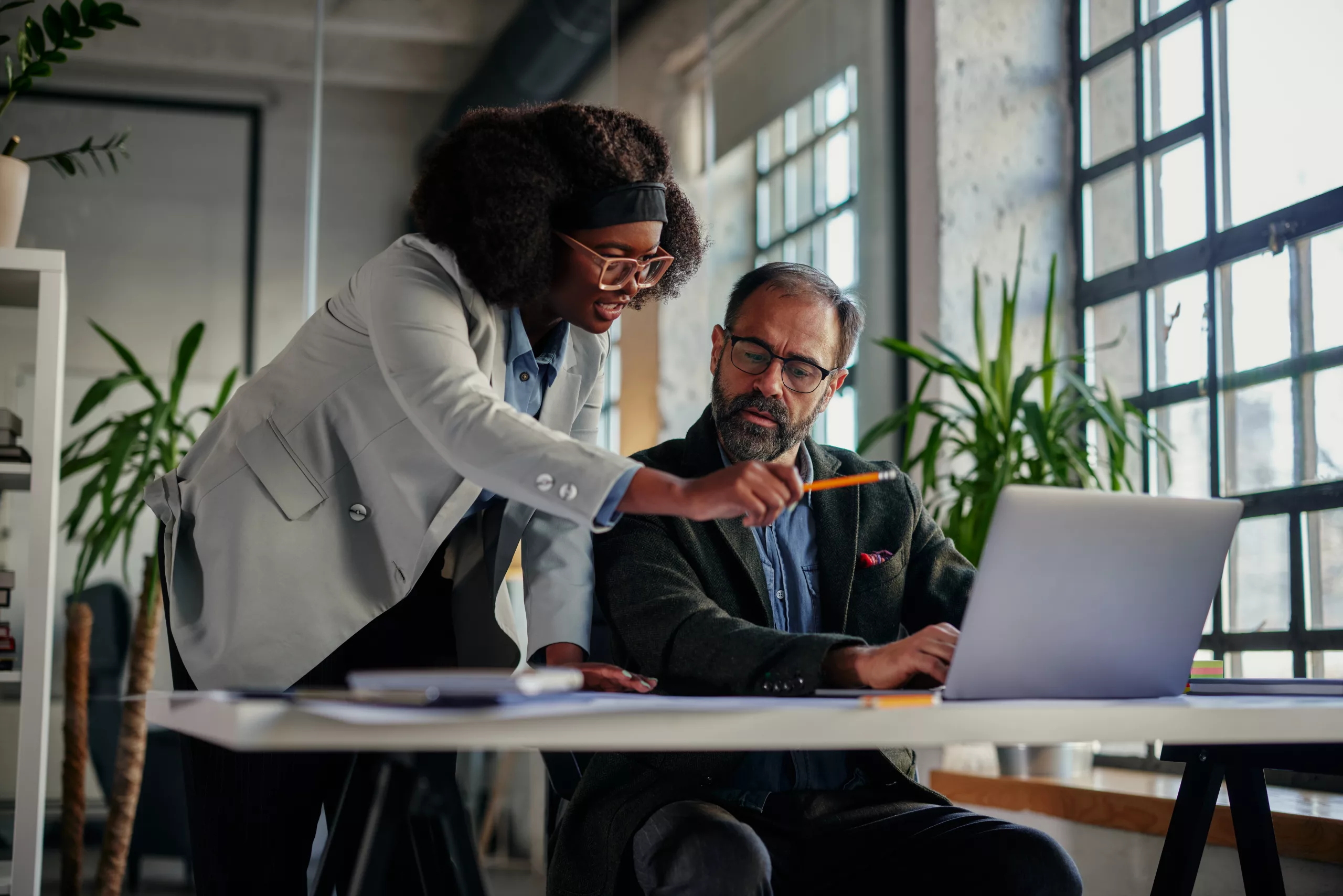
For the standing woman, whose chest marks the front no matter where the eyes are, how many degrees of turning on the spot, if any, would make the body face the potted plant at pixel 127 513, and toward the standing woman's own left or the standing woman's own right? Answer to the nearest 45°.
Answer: approximately 135° to the standing woman's own left

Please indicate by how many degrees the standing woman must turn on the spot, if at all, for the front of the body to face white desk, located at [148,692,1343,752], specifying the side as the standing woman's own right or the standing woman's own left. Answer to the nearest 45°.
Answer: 0° — they already face it

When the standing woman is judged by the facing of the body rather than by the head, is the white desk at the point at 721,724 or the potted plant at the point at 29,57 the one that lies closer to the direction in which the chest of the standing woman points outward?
the white desk

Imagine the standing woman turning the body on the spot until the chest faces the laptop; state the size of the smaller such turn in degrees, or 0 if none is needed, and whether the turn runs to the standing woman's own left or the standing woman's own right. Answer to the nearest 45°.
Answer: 0° — they already face it

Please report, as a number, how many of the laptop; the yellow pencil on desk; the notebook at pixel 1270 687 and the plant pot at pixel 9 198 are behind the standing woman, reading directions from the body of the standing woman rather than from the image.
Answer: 1

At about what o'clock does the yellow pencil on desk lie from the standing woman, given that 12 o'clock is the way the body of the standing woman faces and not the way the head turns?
The yellow pencil on desk is roughly at 12 o'clock from the standing woman.

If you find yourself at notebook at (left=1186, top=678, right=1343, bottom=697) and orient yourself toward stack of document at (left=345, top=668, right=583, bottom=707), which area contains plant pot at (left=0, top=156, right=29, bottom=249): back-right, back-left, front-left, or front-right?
front-right

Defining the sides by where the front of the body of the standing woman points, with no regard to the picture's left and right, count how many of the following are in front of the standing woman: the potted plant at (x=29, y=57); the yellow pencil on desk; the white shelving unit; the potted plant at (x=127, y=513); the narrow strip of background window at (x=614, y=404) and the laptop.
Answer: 2

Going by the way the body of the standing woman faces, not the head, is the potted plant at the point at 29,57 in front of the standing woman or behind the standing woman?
behind

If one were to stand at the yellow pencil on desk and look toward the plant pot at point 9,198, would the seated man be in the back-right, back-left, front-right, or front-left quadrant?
front-right

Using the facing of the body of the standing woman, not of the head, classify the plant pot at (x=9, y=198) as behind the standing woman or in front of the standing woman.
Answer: behind

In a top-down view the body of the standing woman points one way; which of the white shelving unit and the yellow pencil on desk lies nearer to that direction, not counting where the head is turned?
the yellow pencil on desk

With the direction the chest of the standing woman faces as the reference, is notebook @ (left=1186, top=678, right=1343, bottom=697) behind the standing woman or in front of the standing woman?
in front

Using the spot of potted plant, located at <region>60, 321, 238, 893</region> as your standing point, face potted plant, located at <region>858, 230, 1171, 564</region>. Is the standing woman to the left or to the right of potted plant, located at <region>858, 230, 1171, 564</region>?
right

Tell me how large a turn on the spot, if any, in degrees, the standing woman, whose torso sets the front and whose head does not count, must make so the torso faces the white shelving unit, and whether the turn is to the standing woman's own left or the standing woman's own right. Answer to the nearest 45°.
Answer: approximately 180°

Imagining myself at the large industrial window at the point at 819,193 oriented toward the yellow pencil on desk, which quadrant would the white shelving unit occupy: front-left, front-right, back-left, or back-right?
front-right

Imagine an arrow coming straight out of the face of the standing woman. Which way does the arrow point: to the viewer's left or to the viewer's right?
to the viewer's right

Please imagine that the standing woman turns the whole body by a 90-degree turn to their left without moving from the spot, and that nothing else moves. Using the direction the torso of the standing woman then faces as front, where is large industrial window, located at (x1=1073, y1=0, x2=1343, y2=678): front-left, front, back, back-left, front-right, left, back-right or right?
front

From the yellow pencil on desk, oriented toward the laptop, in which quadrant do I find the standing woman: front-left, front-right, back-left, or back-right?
back-left

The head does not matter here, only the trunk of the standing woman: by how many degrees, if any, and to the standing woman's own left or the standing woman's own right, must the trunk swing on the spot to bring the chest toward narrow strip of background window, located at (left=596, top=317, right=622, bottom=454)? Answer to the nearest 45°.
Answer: approximately 135° to the standing woman's own left
